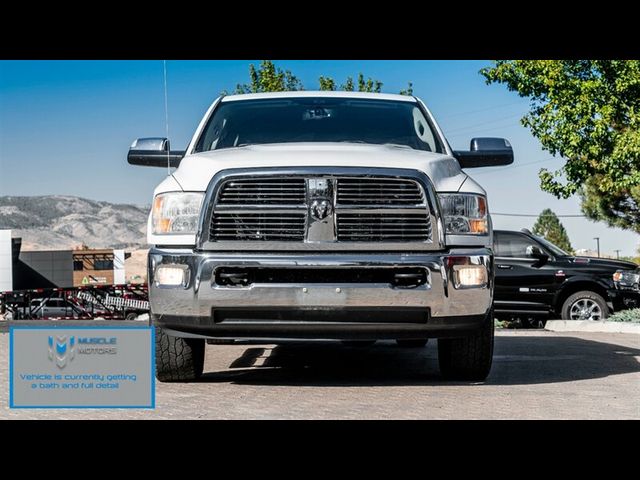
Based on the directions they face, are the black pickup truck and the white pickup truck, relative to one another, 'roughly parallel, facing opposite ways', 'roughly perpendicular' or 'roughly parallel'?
roughly perpendicular

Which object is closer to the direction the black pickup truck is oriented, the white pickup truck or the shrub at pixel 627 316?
the shrub

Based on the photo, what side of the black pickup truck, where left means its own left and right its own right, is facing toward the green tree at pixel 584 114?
left

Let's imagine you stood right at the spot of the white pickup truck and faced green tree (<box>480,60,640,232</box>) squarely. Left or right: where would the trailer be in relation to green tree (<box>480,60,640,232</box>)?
left

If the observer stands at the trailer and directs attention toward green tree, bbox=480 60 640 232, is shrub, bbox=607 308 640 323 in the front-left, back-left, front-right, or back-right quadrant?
front-right

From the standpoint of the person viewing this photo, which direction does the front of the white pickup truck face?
facing the viewer

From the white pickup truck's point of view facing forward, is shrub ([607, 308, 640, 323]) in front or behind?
behind

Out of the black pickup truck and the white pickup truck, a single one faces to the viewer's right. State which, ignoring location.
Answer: the black pickup truck

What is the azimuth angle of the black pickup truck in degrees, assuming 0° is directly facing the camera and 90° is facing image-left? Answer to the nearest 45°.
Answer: approximately 270°

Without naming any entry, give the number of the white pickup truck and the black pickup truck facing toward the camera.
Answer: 1
